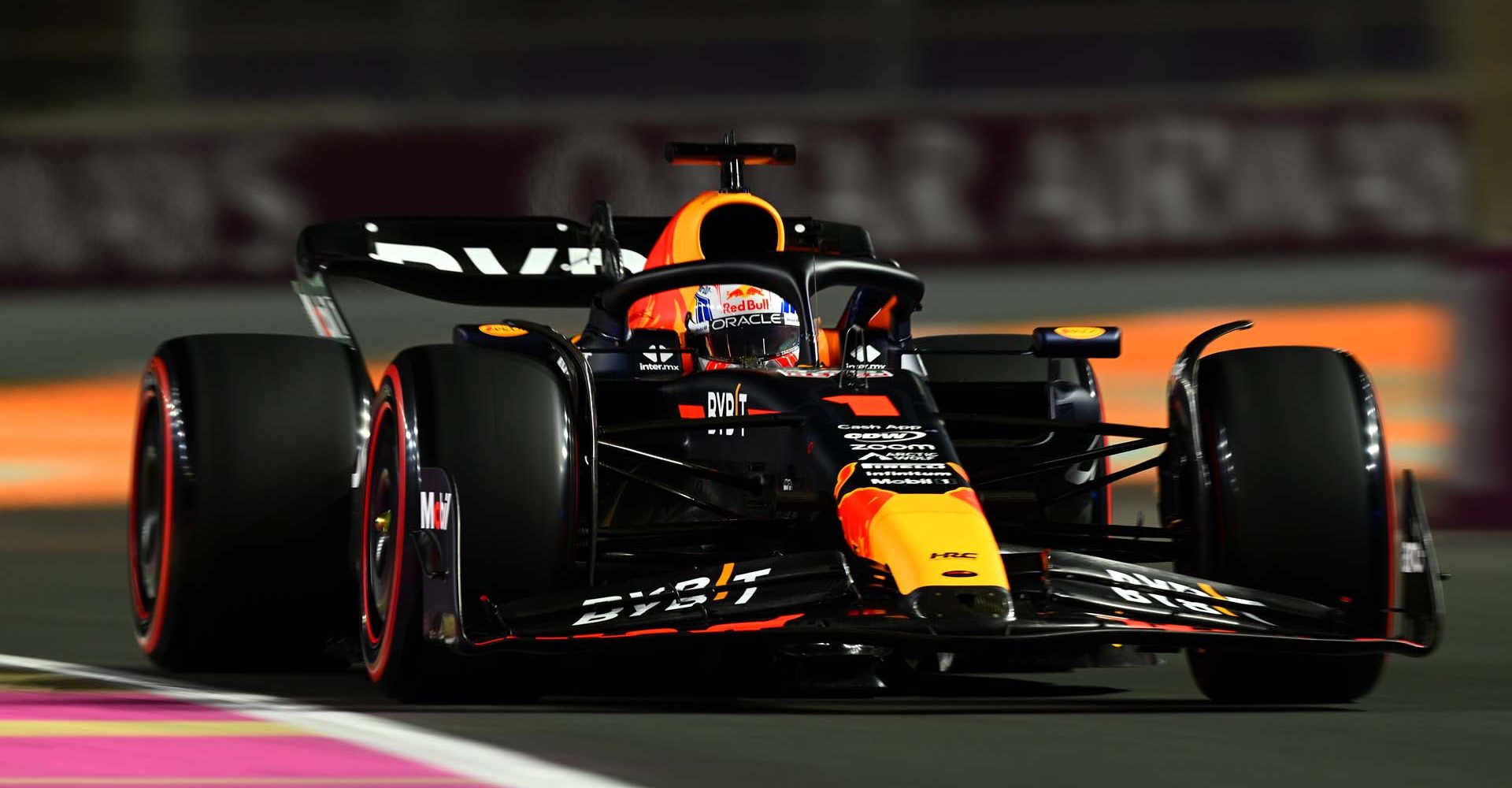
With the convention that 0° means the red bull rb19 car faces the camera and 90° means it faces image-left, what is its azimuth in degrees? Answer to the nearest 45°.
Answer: approximately 0°
